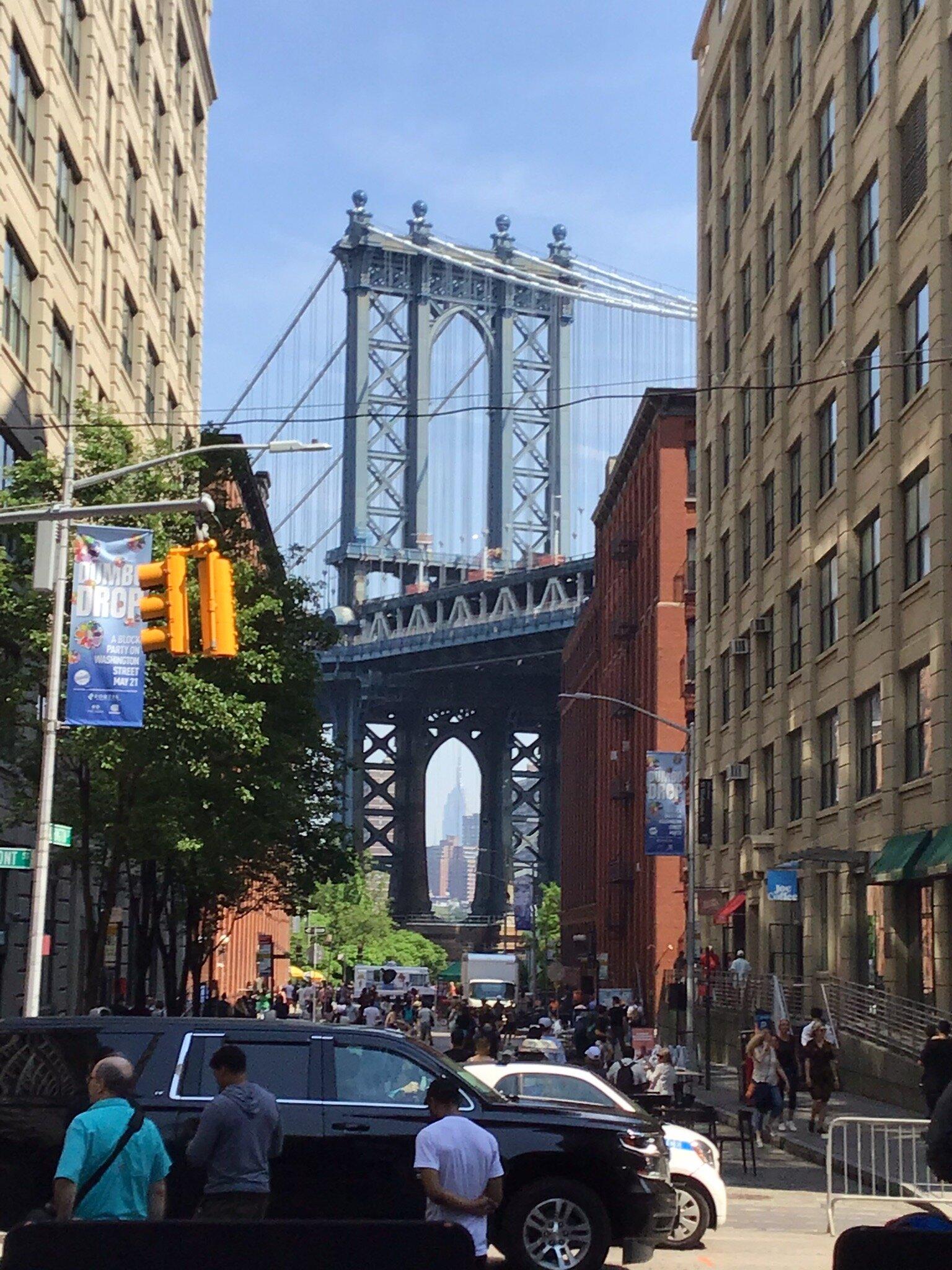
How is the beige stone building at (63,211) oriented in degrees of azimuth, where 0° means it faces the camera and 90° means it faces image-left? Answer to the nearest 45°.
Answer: approximately 315°

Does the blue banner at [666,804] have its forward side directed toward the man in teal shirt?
yes

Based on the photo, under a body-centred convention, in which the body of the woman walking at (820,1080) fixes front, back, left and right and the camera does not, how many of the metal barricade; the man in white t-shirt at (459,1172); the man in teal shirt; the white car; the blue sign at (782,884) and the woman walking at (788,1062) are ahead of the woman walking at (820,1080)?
4

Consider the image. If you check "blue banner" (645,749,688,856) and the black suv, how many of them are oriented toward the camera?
1

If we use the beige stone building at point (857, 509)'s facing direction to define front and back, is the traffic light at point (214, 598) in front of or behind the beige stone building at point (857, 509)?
in front

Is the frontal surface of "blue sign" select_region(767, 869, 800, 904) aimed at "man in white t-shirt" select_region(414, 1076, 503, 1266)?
yes

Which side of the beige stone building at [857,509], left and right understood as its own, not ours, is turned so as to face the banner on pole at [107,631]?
front

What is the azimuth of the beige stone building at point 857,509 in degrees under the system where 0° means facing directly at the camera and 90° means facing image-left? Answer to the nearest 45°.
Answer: approximately 45°

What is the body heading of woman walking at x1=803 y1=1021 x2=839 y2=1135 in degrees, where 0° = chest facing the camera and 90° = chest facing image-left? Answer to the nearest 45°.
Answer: approximately 0°

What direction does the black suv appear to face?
to the viewer's right

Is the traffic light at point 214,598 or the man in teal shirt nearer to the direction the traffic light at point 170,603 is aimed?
the man in teal shirt
